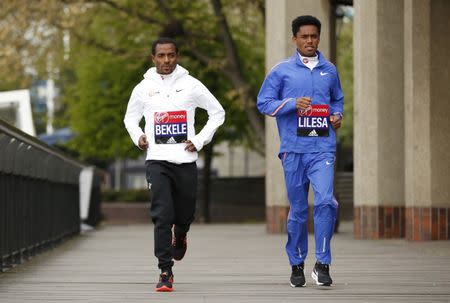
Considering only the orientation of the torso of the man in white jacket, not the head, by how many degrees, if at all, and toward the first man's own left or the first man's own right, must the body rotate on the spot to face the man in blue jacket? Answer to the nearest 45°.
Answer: approximately 90° to the first man's own left

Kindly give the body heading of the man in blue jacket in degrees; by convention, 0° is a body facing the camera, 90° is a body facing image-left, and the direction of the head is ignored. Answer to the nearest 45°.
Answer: approximately 0°

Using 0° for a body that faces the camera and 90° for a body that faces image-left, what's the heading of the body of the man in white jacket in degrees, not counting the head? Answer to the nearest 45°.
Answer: approximately 0°

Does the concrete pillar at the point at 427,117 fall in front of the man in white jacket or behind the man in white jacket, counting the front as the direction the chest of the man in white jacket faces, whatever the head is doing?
behind

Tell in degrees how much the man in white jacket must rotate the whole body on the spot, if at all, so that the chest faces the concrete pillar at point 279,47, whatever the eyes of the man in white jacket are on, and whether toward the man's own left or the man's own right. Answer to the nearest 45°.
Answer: approximately 180°

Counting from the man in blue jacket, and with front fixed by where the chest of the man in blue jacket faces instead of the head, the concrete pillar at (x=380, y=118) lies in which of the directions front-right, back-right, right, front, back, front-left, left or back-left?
back

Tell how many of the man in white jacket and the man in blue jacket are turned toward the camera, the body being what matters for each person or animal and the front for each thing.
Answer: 2

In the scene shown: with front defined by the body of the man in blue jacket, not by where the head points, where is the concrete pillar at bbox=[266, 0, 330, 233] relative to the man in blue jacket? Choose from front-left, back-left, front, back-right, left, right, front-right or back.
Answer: back
